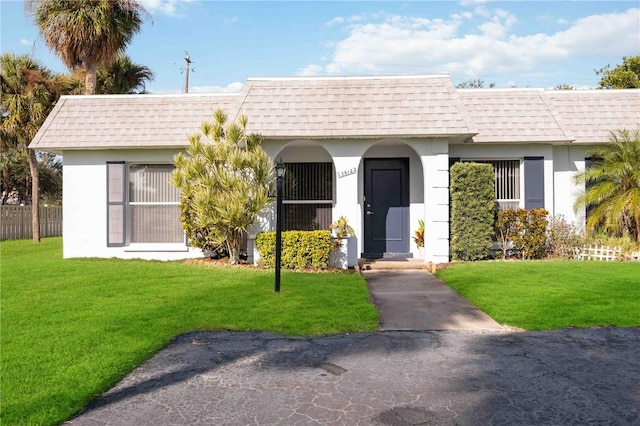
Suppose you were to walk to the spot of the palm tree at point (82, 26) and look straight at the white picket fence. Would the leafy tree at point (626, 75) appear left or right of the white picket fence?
left

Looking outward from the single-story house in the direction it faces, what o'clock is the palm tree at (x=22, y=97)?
The palm tree is roughly at 4 o'clock from the single-story house.

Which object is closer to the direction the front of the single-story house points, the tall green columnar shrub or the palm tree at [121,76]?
the tall green columnar shrub

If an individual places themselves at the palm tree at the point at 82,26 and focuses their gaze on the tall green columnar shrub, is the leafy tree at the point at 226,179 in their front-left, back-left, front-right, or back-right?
front-right

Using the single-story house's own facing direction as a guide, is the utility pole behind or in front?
behind

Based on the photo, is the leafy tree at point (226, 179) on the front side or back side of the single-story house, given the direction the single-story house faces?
on the front side

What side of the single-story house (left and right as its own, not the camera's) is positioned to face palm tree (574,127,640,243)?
left

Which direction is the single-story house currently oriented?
toward the camera

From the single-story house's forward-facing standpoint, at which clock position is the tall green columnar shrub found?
The tall green columnar shrub is roughly at 10 o'clock from the single-story house.

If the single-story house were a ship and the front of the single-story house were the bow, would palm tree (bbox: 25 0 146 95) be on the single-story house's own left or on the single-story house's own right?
on the single-story house's own right
